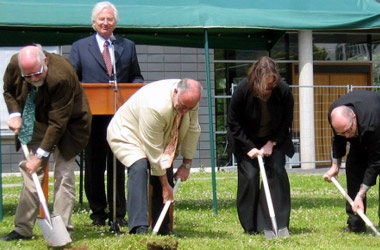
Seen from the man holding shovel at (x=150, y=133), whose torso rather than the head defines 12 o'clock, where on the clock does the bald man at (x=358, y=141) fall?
The bald man is roughly at 10 o'clock from the man holding shovel.

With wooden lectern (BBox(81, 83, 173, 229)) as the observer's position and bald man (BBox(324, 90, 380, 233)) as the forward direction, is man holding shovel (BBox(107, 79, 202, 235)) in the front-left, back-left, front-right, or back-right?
front-right

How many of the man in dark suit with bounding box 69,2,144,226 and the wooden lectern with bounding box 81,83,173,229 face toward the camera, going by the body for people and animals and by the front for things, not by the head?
2

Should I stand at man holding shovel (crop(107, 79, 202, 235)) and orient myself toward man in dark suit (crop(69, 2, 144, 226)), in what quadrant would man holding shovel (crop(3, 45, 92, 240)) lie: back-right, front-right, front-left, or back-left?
front-left

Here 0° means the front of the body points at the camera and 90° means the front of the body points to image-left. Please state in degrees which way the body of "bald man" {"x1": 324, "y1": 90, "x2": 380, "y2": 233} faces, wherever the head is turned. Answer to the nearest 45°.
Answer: approximately 45°

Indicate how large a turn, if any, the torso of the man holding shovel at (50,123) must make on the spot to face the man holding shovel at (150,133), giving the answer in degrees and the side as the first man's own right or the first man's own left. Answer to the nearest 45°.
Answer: approximately 90° to the first man's own left

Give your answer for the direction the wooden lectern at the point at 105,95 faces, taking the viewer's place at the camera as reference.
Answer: facing the viewer

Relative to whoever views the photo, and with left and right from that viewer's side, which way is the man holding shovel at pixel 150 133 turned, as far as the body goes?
facing the viewer and to the right of the viewer

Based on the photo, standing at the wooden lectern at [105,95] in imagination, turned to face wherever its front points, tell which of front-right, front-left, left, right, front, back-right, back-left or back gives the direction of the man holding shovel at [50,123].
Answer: front-right

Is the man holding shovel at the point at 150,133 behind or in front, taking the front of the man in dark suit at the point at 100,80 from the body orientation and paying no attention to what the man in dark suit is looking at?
in front

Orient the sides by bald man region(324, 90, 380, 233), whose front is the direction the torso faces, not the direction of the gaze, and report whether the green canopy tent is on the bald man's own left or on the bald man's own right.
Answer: on the bald man's own right

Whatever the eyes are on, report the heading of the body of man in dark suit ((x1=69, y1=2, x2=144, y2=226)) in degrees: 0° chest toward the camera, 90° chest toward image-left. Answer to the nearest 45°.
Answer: approximately 0°

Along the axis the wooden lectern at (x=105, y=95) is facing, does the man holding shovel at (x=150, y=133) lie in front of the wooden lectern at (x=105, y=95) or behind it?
in front

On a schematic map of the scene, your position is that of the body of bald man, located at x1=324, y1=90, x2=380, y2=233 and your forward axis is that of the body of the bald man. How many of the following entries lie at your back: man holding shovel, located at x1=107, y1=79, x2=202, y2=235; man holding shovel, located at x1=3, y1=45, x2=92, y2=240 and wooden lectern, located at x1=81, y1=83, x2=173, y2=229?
0
